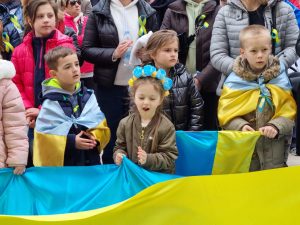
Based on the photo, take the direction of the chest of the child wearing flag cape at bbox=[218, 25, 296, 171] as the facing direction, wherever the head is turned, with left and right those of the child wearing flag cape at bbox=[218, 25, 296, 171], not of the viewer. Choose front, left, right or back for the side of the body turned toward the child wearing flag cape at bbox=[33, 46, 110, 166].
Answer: right

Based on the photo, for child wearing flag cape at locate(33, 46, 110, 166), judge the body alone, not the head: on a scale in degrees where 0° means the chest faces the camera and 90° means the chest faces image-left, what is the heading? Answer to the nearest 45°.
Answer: approximately 315°

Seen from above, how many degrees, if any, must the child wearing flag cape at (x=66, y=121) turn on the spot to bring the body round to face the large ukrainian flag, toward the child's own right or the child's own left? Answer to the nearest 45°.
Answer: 0° — they already face it

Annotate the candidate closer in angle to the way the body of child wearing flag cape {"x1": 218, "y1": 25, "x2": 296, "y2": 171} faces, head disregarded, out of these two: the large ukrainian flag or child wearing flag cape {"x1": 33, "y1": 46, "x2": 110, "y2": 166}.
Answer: the large ukrainian flag

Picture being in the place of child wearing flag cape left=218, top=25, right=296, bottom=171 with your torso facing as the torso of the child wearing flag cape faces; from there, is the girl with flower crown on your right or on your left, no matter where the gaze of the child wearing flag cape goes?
on your right

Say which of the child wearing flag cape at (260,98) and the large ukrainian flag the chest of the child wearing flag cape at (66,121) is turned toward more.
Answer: the large ukrainian flag
